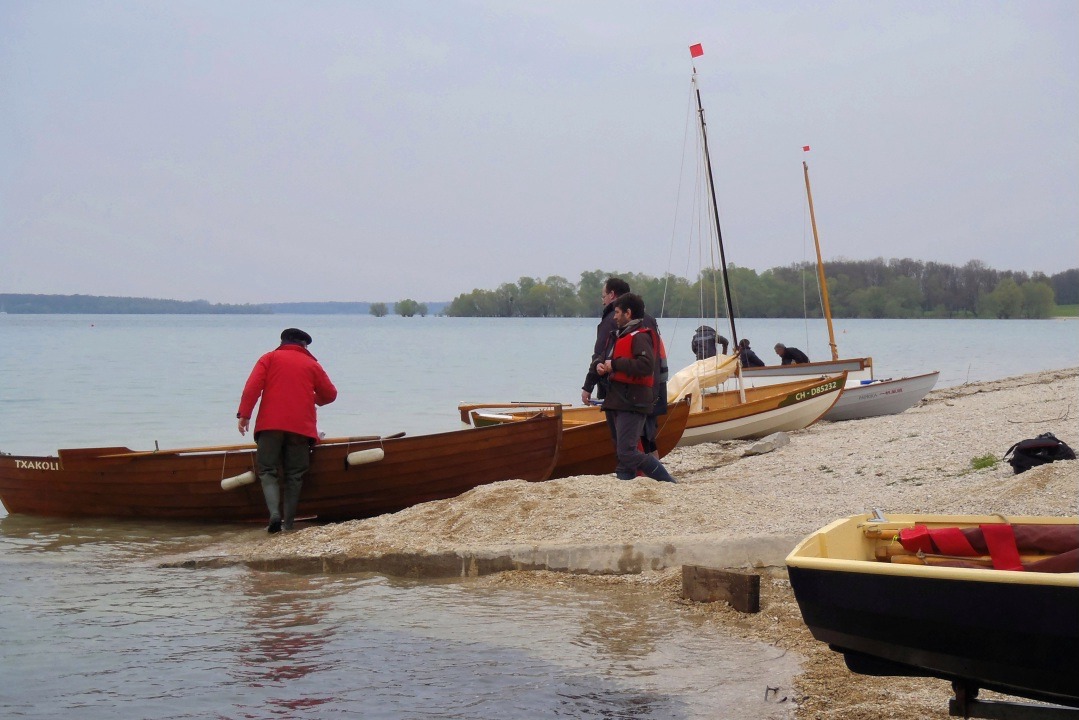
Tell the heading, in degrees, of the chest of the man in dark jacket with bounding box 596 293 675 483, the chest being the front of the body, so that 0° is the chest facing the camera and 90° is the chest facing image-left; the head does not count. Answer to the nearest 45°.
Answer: approximately 90°

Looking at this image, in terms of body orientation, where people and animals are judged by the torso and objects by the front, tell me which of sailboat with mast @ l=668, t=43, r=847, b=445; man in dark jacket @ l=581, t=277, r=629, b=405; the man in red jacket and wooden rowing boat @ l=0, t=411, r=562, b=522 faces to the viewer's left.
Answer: the man in dark jacket

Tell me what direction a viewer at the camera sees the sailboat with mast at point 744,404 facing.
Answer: facing to the right of the viewer

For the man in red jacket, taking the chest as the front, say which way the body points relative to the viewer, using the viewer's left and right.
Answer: facing away from the viewer

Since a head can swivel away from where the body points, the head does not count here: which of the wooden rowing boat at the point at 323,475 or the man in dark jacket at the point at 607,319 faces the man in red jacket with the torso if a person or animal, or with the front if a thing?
the man in dark jacket

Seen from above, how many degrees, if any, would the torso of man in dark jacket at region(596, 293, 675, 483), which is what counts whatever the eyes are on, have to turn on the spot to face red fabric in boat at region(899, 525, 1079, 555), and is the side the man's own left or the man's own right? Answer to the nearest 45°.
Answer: approximately 90° to the man's own left

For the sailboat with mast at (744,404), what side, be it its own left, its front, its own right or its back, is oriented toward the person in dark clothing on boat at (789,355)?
left

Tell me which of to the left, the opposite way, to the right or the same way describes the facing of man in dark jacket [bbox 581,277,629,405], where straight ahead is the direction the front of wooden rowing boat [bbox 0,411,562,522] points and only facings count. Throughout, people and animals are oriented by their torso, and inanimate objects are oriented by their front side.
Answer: the opposite way

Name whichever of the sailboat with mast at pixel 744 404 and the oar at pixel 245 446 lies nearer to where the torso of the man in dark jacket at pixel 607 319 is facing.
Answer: the oar

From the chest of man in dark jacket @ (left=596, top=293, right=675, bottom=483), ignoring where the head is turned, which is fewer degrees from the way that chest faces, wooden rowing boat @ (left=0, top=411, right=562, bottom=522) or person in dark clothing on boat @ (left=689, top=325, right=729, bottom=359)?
the wooden rowing boat

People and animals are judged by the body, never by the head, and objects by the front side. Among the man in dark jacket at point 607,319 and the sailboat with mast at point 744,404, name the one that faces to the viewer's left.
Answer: the man in dark jacket

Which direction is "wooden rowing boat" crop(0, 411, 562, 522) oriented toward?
to the viewer's right

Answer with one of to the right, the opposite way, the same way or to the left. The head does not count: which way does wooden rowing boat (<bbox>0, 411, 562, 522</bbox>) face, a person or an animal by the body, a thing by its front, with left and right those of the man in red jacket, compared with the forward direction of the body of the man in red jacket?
to the right

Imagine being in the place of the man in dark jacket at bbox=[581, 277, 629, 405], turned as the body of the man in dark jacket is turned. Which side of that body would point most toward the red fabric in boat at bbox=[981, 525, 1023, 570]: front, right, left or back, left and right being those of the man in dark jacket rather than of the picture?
left
